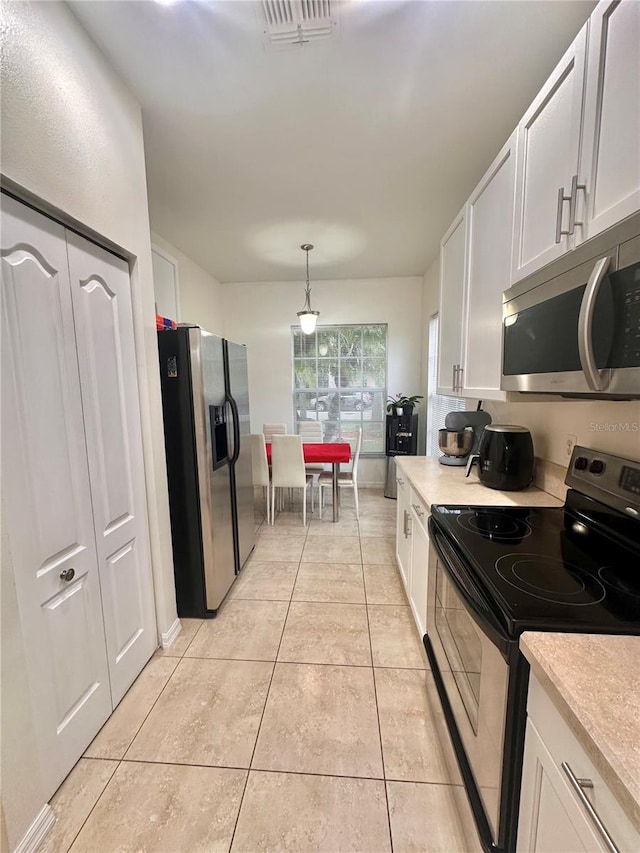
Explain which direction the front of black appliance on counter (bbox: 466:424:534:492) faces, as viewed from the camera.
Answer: facing to the left of the viewer

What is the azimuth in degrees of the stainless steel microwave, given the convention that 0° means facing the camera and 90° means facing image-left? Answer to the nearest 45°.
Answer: approximately 45°

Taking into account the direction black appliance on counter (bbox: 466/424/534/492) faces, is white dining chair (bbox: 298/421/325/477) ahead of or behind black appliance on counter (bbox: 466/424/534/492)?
ahead

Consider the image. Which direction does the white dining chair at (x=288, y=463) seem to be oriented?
away from the camera

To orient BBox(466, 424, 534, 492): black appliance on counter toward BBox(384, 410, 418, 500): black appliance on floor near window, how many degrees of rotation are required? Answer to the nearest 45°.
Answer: approximately 45° to its right

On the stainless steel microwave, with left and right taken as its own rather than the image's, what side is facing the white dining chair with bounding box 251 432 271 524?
right

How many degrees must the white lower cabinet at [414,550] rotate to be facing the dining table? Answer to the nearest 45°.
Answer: approximately 45° to its right

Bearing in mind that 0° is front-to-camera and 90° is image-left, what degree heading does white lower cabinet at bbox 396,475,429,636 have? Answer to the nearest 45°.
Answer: approximately 90°

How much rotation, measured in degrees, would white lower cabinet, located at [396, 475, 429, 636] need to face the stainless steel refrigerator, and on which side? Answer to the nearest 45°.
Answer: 0° — it already faces it
